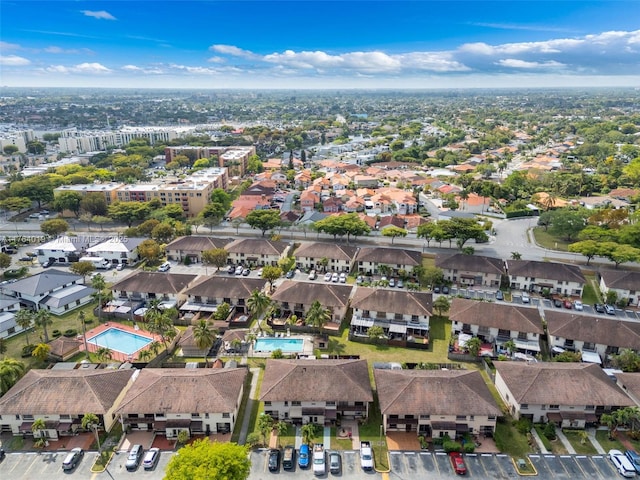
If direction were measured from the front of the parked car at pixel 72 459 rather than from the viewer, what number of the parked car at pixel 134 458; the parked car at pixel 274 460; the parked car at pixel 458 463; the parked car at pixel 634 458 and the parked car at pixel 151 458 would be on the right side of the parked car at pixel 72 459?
5

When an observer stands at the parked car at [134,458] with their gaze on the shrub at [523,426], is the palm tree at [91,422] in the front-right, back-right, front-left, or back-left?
back-left

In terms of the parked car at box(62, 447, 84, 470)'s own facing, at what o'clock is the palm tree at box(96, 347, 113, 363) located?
The palm tree is roughly at 11 o'clock from the parked car.

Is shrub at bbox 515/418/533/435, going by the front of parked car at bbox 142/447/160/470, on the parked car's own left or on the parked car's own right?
on the parked car's own right

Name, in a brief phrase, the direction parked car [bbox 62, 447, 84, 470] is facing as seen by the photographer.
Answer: facing away from the viewer and to the right of the viewer

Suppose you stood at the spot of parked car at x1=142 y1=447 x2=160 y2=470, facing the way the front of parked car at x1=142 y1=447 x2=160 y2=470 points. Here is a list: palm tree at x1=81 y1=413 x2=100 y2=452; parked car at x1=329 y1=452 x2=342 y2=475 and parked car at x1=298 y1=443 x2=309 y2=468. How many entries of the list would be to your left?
1

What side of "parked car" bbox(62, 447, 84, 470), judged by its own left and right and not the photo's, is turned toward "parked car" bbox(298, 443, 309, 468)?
right

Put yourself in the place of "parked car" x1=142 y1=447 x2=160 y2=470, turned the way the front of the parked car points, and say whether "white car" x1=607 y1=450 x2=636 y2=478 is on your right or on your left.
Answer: on your right

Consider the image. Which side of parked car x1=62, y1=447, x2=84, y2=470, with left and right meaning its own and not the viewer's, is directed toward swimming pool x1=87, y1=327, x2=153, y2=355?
front

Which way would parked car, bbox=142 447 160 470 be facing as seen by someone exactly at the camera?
facing away from the viewer and to the right of the viewer

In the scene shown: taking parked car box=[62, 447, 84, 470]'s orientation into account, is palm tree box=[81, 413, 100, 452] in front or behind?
in front

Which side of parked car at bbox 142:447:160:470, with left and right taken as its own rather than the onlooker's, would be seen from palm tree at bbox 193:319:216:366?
front

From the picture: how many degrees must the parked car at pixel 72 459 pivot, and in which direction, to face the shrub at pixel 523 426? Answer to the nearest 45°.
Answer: approximately 90° to its right

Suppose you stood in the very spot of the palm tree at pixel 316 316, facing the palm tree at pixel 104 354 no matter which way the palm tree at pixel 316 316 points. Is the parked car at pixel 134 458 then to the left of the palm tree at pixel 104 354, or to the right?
left

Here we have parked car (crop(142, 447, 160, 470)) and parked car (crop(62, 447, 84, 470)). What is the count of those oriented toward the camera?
0

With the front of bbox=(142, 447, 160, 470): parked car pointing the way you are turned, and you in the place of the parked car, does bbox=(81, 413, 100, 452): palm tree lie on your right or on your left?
on your left
